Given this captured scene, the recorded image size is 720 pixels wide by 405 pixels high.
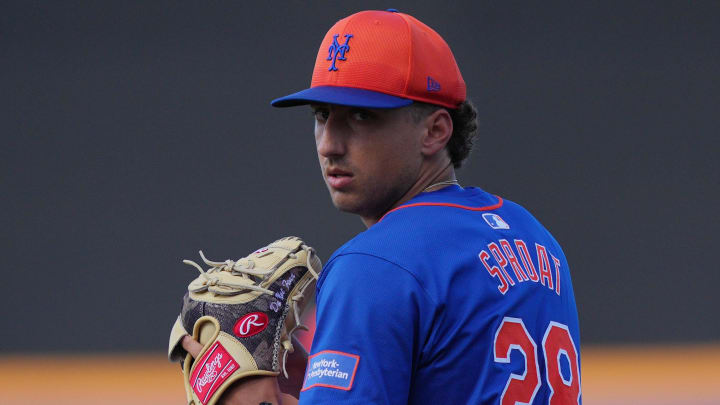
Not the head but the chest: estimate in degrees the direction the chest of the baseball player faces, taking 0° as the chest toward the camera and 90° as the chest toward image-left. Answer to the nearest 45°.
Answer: approximately 135°

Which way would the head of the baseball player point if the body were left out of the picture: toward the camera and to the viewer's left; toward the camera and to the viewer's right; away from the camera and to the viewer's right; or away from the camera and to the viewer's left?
toward the camera and to the viewer's left
